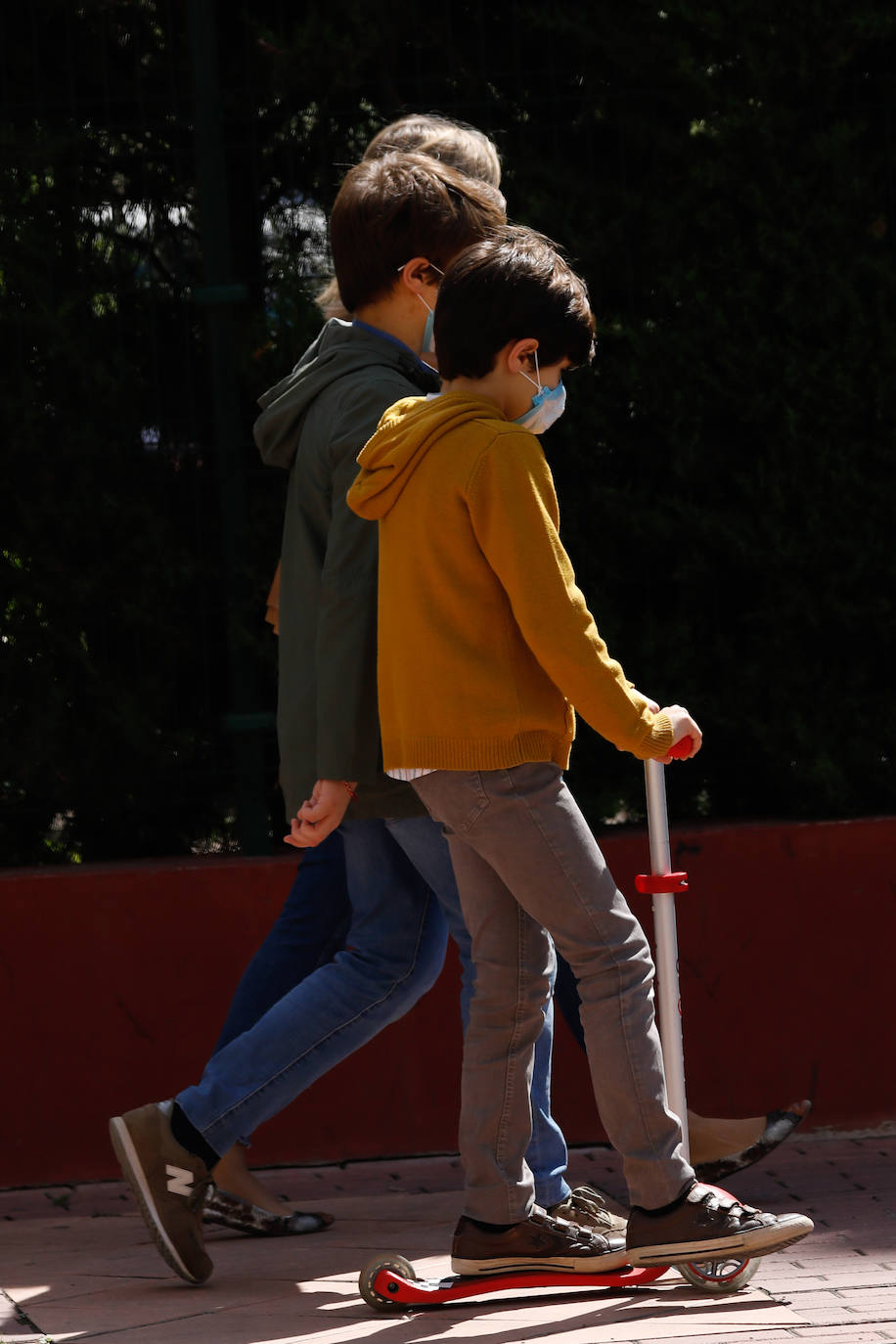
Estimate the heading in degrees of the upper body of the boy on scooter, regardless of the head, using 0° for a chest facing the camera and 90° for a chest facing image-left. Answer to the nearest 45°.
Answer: approximately 270°

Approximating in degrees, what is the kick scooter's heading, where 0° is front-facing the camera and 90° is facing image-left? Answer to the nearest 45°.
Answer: approximately 270°
